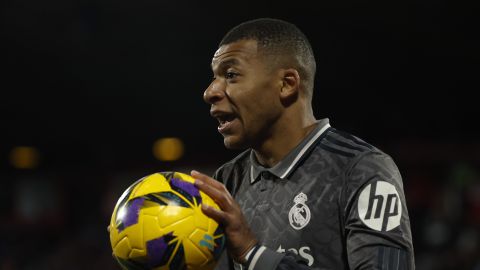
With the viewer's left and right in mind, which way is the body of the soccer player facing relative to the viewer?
facing the viewer and to the left of the viewer

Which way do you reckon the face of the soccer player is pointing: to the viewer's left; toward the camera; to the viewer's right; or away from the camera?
to the viewer's left
